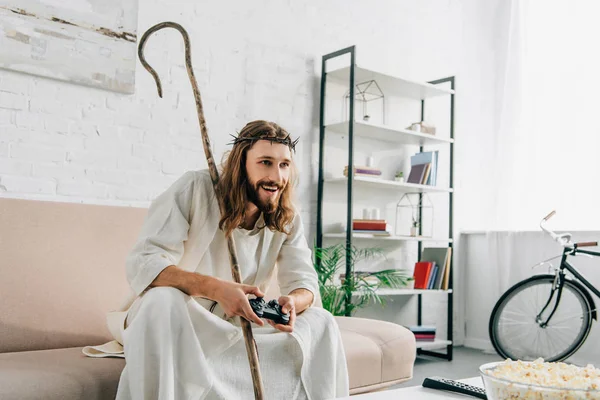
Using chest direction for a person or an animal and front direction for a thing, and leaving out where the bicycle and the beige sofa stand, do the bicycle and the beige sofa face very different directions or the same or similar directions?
very different directions

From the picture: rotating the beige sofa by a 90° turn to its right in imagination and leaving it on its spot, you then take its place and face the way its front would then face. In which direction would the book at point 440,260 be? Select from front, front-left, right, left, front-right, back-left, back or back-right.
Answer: back

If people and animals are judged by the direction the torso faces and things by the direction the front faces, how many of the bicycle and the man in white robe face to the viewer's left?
1

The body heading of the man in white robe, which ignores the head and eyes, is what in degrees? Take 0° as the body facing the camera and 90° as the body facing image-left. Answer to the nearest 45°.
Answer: approximately 315°

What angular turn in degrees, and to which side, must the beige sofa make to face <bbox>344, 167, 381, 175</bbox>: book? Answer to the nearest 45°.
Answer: approximately 90° to its left

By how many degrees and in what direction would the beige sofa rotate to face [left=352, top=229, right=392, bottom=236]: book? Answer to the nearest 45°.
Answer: approximately 90° to its left

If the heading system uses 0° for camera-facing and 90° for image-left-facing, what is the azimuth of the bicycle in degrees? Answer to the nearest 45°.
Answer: approximately 90°

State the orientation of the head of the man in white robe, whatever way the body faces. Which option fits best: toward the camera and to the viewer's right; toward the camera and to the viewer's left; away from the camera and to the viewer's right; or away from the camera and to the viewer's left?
toward the camera and to the viewer's right

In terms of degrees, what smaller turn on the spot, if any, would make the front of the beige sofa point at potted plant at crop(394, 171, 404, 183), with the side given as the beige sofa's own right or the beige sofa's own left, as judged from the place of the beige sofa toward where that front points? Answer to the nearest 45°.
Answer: approximately 90° to the beige sofa's own left

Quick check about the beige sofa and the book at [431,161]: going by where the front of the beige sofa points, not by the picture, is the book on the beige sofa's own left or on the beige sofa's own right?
on the beige sofa's own left
